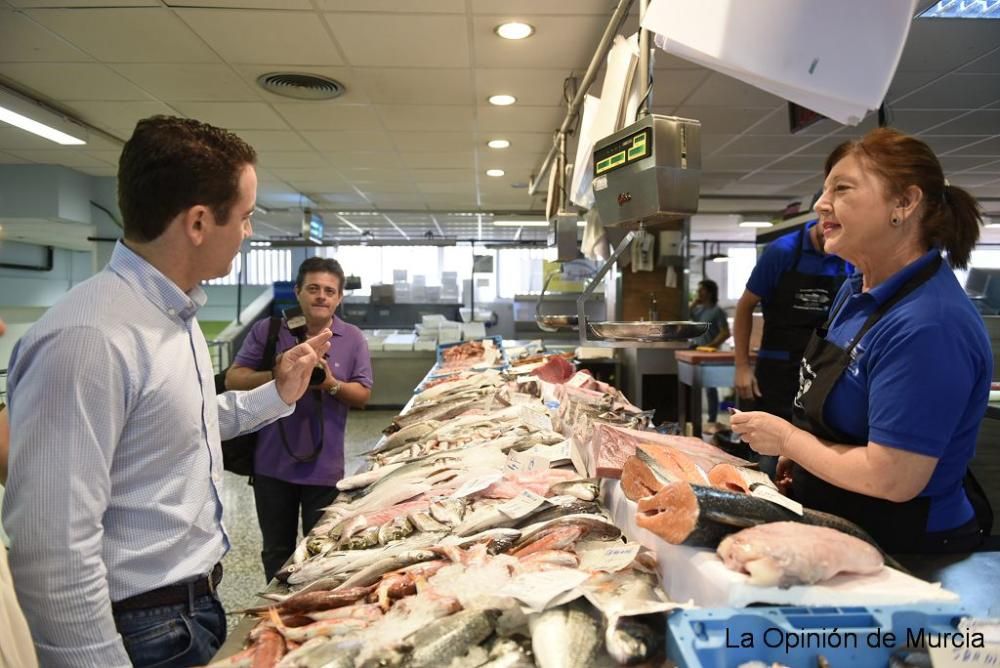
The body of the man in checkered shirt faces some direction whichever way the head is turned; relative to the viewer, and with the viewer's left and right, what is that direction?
facing to the right of the viewer

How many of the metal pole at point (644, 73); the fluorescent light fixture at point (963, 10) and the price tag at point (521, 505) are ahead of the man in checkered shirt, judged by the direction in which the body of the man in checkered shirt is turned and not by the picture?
3

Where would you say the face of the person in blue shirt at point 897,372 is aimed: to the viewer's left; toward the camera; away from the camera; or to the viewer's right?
to the viewer's left

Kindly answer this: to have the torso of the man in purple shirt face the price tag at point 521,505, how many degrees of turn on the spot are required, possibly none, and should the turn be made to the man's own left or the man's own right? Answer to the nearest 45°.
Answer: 0° — they already face it

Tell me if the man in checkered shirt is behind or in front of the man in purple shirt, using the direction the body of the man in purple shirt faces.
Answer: in front

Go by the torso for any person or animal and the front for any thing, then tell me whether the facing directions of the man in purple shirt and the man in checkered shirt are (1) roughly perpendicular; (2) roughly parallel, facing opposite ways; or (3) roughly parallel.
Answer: roughly perpendicular

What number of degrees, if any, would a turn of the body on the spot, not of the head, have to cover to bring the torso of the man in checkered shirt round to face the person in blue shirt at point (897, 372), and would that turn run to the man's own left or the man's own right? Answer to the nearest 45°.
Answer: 0° — they already face them

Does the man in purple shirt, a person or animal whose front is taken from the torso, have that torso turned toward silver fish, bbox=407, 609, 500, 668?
yes

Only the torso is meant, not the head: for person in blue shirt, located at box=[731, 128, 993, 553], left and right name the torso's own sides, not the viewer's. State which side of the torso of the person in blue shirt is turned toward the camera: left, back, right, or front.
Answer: left

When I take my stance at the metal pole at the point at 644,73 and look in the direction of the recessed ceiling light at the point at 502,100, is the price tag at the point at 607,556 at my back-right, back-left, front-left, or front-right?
back-left

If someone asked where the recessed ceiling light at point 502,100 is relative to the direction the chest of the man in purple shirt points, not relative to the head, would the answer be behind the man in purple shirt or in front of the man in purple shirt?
behind

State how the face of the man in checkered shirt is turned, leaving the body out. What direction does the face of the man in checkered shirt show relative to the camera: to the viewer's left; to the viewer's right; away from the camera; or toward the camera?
to the viewer's right

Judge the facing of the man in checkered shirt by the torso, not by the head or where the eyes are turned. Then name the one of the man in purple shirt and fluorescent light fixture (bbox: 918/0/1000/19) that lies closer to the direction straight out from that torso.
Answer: the fluorescent light fixture
